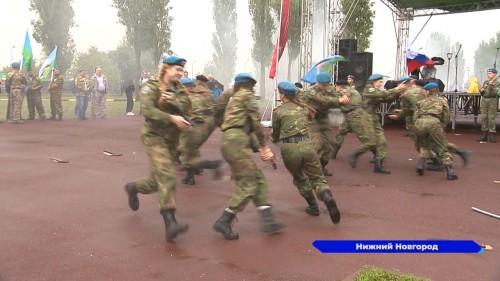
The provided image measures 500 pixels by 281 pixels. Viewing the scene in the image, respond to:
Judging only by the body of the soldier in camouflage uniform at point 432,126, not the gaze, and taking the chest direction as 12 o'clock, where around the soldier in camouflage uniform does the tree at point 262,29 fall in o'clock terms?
The tree is roughly at 11 o'clock from the soldier in camouflage uniform.

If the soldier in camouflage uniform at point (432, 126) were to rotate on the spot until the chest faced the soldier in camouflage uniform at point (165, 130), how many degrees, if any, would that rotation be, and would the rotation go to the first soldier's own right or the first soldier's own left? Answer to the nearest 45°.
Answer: approximately 135° to the first soldier's own left

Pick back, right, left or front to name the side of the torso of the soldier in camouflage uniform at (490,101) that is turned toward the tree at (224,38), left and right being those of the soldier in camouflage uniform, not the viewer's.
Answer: right

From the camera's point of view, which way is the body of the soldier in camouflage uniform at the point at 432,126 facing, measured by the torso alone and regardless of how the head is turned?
away from the camera

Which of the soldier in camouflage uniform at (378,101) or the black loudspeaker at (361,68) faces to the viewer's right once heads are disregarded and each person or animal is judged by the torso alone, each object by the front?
the soldier in camouflage uniform

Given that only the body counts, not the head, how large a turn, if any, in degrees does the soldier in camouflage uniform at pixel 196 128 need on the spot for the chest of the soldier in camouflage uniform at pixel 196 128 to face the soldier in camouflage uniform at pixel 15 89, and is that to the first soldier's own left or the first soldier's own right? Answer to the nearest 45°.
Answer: approximately 45° to the first soldier's own right

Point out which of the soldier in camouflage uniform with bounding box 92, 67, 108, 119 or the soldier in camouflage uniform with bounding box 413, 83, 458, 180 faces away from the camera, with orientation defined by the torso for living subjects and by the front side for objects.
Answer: the soldier in camouflage uniform with bounding box 413, 83, 458, 180

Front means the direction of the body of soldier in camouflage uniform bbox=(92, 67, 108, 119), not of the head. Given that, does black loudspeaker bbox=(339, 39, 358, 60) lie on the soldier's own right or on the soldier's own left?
on the soldier's own left
